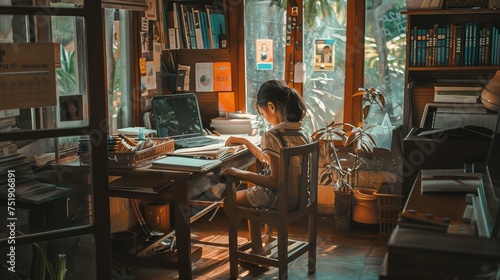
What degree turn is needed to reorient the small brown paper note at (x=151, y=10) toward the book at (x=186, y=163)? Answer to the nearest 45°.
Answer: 0° — it already faces it

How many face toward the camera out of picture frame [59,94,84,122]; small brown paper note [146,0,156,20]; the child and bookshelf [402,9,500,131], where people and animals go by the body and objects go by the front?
3

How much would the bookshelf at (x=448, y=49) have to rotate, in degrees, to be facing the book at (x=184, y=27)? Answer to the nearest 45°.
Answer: approximately 90° to its right

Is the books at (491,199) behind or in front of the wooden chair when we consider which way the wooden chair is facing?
behind

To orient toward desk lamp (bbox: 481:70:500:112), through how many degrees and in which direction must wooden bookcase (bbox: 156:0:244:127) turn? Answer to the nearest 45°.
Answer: approximately 45° to its left

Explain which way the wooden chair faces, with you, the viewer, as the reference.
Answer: facing away from the viewer and to the left of the viewer

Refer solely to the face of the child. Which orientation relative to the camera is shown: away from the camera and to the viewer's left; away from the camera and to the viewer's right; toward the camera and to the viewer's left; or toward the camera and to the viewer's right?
away from the camera and to the viewer's left

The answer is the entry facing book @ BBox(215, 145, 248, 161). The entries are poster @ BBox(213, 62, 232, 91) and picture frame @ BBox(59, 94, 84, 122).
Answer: poster @ BBox(213, 62, 232, 91)

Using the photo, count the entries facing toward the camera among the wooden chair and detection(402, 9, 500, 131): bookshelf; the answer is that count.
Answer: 1

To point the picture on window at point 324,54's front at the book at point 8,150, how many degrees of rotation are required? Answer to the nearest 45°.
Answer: approximately 45° to its right
